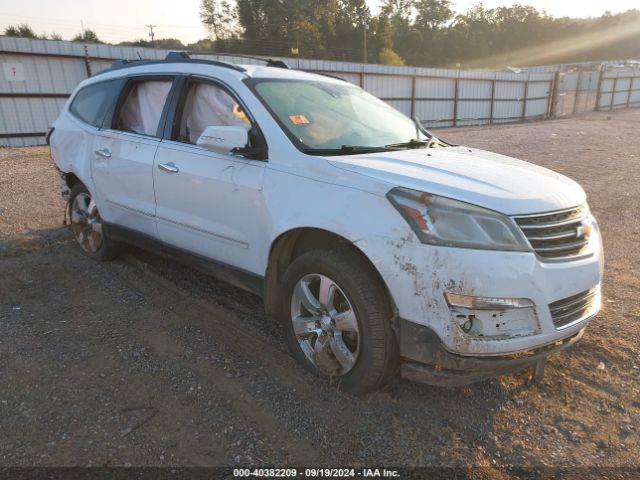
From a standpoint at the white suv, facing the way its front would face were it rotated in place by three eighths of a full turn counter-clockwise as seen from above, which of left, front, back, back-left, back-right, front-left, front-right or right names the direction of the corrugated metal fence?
front

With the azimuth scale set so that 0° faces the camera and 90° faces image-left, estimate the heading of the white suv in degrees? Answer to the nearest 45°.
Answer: approximately 315°
